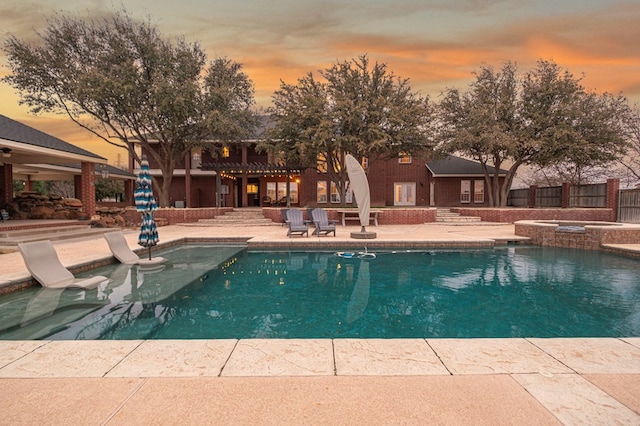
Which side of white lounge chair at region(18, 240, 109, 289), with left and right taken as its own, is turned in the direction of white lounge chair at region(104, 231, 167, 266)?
left

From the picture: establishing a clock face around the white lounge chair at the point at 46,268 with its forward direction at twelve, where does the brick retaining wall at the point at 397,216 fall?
The brick retaining wall is roughly at 10 o'clock from the white lounge chair.

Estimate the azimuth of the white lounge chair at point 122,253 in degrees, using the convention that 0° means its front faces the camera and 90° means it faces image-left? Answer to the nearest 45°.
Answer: approximately 315°

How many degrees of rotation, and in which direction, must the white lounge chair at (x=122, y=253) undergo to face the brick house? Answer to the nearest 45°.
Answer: approximately 90° to its left

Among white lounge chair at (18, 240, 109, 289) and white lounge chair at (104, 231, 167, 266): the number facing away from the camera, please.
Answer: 0

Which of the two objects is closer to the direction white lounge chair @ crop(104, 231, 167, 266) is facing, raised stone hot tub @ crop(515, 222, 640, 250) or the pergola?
the raised stone hot tub

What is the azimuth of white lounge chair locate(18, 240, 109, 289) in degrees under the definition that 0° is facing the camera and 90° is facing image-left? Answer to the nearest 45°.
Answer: approximately 315°

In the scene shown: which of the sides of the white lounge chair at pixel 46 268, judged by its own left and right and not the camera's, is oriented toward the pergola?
left

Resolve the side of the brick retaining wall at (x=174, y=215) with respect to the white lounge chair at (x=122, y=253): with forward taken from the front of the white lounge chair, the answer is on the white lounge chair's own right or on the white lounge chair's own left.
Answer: on the white lounge chair's own left

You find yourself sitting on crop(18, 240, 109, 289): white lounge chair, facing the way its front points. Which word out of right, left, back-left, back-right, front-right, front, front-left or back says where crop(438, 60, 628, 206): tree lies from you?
front-left

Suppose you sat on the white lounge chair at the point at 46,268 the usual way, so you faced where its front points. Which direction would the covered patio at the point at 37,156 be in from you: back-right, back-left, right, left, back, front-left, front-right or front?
back-left

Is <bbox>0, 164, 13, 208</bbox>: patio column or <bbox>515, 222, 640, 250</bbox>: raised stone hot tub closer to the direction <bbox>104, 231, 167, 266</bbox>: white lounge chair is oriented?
the raised stone hot tub
